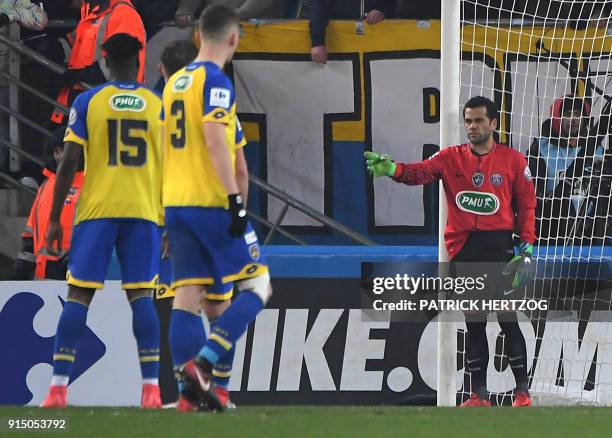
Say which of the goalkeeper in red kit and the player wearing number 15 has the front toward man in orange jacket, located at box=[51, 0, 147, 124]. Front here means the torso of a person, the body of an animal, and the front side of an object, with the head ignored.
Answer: the player wearing number 15

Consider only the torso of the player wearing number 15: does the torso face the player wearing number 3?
no

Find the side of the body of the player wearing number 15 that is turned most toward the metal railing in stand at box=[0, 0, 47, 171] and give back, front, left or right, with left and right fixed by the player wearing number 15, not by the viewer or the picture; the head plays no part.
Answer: front

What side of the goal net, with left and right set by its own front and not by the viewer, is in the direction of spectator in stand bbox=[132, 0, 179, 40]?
right

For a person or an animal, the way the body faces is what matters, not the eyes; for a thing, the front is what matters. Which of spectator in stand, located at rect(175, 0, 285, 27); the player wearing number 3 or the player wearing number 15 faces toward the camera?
the spectator in stand

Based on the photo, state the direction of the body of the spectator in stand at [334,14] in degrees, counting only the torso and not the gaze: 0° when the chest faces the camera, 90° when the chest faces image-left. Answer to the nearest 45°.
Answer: approximately 0°

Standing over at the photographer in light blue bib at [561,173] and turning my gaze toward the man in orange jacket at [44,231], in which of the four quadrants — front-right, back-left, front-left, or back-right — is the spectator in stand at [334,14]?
front-right

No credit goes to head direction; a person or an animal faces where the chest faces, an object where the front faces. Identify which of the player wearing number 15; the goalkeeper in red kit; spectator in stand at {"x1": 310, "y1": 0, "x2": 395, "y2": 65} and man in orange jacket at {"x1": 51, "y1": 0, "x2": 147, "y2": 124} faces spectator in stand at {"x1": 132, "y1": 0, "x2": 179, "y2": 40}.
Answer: the player wearing number 15

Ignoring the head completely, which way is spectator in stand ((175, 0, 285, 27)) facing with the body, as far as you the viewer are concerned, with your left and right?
facing the viewer

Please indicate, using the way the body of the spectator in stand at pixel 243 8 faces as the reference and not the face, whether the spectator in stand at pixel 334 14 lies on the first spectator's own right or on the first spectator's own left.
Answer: on the first spectator's own left

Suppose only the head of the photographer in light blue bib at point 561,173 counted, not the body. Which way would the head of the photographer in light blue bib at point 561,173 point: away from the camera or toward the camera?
toward the camera

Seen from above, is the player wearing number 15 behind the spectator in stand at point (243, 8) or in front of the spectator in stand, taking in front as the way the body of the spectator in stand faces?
in front

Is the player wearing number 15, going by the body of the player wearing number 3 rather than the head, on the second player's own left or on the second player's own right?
on the second player's own left

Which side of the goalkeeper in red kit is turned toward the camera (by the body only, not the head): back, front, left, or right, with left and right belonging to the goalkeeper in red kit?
front

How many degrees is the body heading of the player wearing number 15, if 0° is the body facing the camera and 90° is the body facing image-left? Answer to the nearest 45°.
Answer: approximately 180°

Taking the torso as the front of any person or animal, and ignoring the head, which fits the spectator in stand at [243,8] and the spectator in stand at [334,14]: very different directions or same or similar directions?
same or similar directions
